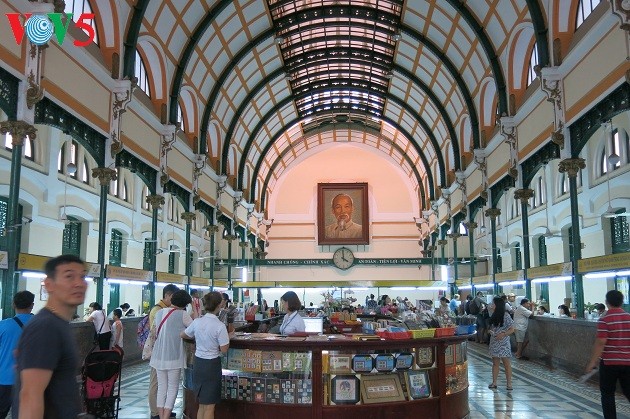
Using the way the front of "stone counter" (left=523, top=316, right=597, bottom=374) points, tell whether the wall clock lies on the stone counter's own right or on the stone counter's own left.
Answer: on the stone counter's own right

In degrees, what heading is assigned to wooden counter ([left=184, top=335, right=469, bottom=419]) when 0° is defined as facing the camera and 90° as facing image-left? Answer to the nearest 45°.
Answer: approximately 0°

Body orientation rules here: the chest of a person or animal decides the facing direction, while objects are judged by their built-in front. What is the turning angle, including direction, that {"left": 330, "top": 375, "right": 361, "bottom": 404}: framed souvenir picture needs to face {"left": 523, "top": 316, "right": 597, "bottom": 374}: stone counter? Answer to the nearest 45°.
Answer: approximately 135° to its left

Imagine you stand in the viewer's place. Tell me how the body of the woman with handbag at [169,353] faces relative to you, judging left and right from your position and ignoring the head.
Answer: facing away from the viewer and to the right of the viewer

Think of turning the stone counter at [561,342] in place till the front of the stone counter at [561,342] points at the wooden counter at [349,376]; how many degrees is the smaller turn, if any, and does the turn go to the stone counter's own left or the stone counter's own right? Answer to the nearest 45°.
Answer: approximately 45° to the stone counter's own left

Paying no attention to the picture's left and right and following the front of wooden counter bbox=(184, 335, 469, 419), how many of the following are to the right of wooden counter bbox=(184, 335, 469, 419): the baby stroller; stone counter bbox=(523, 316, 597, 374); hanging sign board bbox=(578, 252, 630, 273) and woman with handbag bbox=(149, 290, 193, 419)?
2

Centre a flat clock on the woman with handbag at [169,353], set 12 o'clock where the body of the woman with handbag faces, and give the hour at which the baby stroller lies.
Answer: The baby stroller is roughly at 9 o'clock from the woman with handbag.

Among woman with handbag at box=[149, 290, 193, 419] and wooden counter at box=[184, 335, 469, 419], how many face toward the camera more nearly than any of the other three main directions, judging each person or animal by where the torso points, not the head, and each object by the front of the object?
1

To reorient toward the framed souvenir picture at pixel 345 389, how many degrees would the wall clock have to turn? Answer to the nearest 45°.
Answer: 0° — it already faces it

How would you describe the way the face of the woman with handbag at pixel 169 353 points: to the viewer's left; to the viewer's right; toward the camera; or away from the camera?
away from the camera
